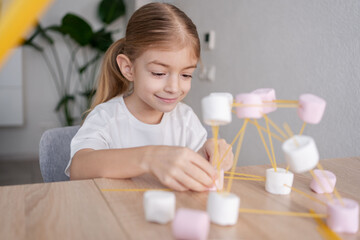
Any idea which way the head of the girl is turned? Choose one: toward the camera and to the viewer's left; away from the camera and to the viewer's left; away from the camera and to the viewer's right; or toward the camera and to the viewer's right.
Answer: toward the camera and to the viewer's right

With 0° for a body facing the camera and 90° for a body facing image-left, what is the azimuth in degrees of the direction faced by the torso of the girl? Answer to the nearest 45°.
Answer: approximately 315°

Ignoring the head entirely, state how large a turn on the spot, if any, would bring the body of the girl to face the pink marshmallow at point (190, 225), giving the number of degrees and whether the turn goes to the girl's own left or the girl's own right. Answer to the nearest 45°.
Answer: approximately 45° to the girl's own right

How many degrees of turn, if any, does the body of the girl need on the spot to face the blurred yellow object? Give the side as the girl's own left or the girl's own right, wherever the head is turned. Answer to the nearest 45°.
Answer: approximately 45° to the girl's own right

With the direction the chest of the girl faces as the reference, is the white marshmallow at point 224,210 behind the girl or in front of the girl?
in front

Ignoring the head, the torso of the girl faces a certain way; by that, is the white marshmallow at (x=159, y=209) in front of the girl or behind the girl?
in front

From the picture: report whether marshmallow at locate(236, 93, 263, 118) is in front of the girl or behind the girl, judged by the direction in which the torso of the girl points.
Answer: in front
